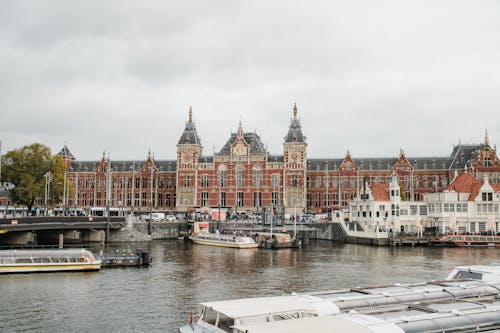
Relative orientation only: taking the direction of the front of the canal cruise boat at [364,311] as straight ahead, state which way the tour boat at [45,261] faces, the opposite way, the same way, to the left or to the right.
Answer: the opposite way

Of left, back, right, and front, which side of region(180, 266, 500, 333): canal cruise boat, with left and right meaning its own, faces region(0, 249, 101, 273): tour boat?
right

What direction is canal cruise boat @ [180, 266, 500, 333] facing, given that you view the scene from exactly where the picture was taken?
facing the viewer and to the left of the viewer

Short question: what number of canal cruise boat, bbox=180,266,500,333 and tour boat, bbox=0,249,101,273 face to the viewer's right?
1

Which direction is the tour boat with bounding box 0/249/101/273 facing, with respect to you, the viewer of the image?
facing to the right of the viewer
